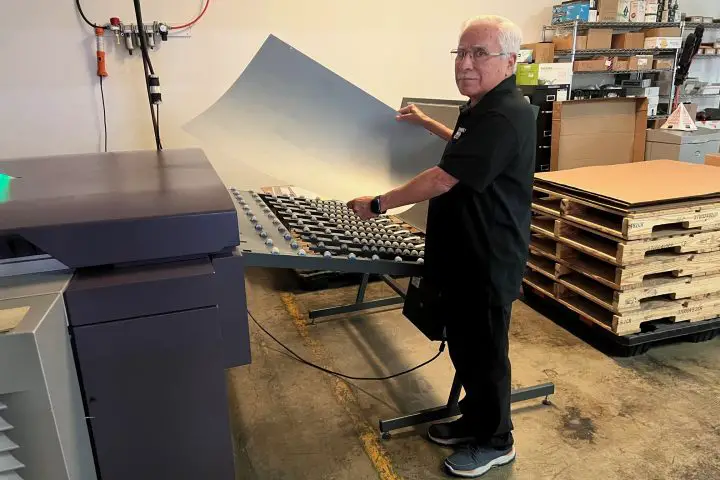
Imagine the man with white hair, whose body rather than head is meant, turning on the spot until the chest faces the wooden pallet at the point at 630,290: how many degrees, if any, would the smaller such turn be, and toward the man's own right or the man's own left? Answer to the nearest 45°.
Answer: approximately 135° to the man's own right

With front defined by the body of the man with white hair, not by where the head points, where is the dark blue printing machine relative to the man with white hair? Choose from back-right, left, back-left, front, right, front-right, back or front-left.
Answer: front-left

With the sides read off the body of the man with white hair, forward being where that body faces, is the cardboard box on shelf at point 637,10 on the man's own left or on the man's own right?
on the man's own right

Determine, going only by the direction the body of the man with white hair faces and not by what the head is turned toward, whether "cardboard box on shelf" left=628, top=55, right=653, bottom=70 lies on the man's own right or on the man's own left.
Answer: on the man's own right

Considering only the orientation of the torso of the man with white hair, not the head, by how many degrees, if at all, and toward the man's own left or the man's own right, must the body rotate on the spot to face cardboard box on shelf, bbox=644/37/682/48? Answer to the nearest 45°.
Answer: approximately 135° to the man's own right

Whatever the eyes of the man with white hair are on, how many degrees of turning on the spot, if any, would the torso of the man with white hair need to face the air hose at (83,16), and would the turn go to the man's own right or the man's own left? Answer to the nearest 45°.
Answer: approximately 45° to the man's own right

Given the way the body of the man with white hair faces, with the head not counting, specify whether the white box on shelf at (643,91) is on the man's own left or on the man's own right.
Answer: on the man's own right

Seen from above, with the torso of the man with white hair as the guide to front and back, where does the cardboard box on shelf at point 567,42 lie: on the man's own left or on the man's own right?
on the man's own right

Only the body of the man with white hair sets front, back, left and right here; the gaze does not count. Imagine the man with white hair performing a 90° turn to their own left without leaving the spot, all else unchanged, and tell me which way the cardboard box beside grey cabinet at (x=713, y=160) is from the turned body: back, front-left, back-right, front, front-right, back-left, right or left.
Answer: back-left

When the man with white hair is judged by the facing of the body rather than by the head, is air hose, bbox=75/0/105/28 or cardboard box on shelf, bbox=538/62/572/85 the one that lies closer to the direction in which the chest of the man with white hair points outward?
the air hose

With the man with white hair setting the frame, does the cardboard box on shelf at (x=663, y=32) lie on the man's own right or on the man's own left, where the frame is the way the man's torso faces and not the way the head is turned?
on the man's own right

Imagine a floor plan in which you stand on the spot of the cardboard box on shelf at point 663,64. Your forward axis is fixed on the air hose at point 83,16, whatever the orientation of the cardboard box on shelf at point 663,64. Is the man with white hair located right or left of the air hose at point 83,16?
left

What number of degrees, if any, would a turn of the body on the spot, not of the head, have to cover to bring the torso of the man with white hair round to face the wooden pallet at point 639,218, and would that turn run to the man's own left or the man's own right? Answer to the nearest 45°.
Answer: approximately 135° to the man's own right

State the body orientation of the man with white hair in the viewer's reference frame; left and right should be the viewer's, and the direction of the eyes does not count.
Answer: facing to the left of the viewer

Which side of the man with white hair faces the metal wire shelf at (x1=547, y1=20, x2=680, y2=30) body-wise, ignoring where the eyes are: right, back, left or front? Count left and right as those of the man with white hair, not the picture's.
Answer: right

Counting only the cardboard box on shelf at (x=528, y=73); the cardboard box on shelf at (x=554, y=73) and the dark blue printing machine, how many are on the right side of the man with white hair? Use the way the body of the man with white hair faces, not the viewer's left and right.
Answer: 2

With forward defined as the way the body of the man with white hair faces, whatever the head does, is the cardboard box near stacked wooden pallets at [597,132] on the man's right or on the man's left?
on the man's right
